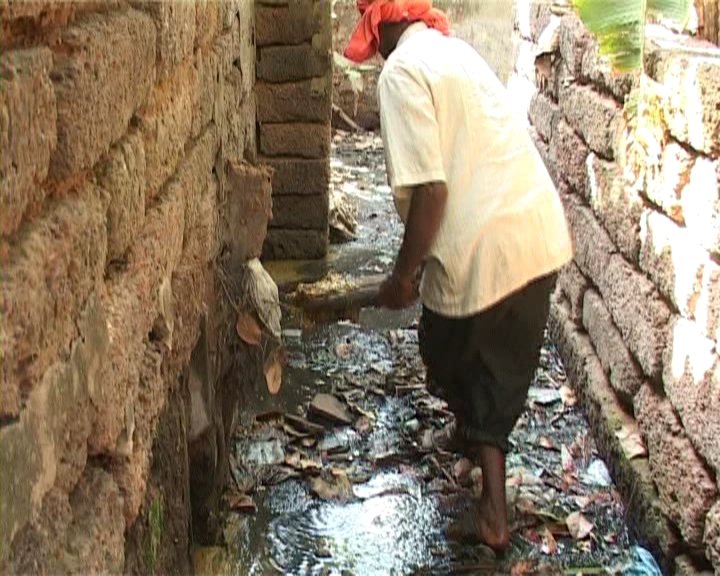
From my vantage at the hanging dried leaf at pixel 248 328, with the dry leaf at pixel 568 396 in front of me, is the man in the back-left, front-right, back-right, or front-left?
front-right

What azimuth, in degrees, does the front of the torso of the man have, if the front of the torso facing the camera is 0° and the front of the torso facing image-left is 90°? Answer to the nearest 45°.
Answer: approximately 135°

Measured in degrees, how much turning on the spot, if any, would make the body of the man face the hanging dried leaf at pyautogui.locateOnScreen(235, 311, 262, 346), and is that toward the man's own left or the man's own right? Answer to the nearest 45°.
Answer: approximately 45° to the man's own left

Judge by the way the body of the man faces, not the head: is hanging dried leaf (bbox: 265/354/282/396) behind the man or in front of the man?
in front

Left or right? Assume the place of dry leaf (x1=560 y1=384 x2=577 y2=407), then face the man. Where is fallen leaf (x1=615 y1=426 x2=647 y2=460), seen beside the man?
left

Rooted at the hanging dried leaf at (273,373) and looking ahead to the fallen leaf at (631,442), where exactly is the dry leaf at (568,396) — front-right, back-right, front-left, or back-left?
front-left
